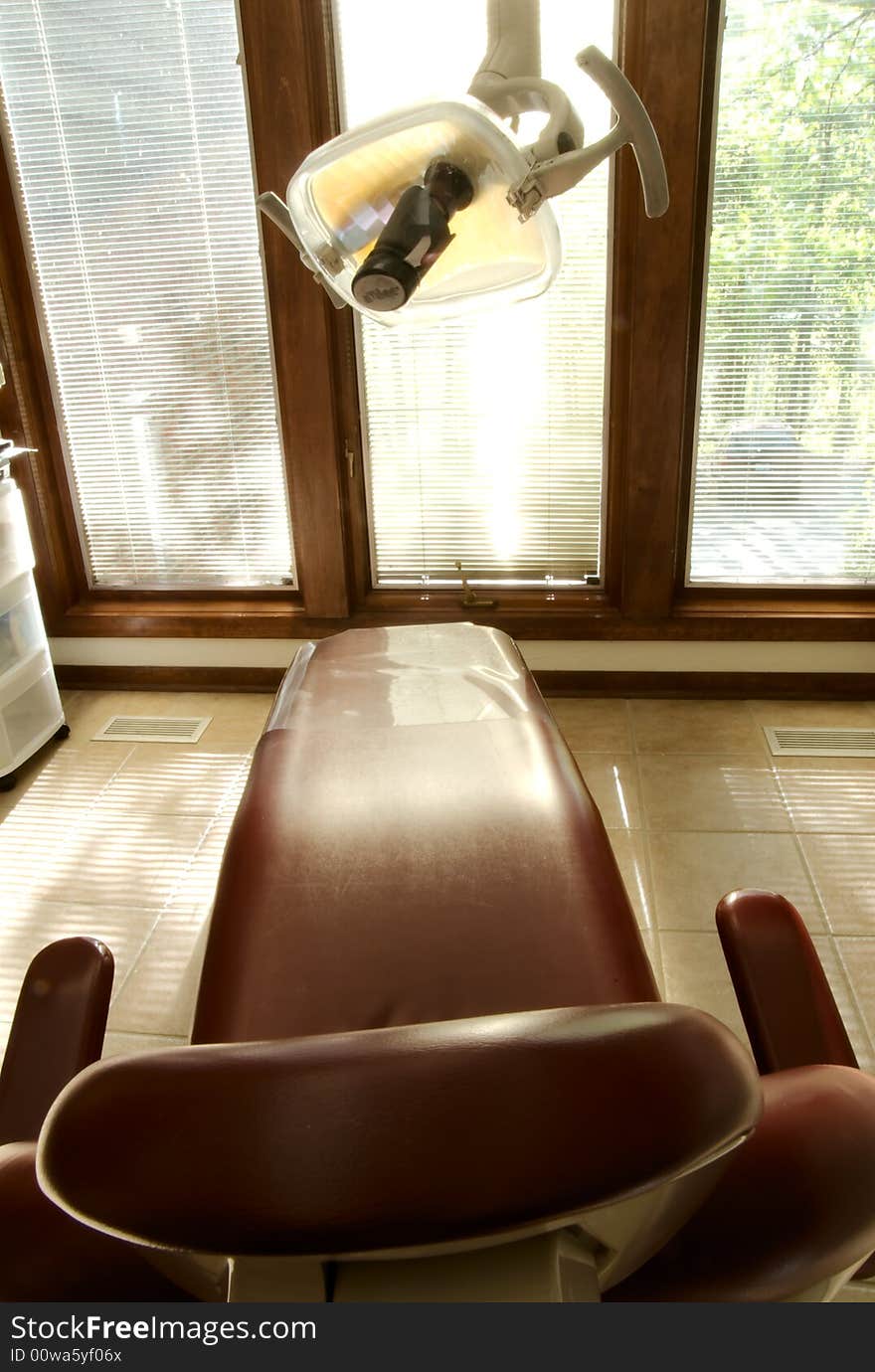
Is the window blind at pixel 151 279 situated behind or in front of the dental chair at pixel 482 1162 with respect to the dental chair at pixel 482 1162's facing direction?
in front

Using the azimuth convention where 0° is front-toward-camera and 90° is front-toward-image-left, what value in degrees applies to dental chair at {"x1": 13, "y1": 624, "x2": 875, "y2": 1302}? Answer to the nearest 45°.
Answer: approximately 180°

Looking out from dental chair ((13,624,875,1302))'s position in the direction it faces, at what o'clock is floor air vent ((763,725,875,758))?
The floor air vent is roughly at 1 o'clock from the dental chair.

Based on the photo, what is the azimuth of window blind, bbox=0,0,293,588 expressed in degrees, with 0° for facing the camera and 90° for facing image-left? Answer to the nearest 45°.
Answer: approximately 0°

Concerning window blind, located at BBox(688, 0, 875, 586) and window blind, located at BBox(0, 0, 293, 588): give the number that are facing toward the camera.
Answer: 2

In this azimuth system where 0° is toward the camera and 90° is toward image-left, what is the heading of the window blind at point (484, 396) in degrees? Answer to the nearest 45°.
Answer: approximately 0°

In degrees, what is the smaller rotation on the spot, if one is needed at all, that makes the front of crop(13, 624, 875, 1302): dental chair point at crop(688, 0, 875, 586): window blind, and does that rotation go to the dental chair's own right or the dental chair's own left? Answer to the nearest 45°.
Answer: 0° — it already faces it

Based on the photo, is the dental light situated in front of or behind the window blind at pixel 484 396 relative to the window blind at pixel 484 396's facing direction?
in front

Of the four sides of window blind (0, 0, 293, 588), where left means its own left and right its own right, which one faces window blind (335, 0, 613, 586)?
left

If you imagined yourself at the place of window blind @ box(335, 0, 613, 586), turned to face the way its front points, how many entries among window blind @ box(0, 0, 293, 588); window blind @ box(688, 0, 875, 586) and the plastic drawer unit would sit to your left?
1

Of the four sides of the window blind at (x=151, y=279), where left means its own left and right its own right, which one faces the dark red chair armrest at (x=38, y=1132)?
front

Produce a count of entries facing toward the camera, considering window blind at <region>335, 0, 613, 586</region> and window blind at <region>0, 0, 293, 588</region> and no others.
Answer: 2
